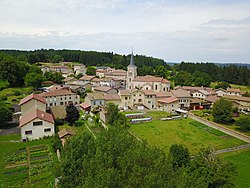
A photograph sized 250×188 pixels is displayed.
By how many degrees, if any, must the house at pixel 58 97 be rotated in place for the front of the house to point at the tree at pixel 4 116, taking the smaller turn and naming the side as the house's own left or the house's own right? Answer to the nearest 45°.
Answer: approximately 45° to the house's own right

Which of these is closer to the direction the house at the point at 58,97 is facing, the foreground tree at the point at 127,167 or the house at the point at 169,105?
the foreground tree

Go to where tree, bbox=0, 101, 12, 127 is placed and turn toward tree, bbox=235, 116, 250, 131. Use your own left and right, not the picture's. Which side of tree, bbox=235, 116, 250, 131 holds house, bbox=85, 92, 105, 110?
left

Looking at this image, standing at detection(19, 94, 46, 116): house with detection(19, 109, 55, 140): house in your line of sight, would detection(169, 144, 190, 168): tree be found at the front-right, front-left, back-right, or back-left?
front-left

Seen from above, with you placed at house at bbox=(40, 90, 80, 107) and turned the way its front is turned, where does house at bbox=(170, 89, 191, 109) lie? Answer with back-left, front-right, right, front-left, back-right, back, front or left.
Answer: left

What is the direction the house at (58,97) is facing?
toward the camera

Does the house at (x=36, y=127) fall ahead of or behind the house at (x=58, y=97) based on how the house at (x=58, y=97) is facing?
ahead

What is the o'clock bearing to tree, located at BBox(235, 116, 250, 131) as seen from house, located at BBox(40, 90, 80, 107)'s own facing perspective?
The tree is roughly at 10 o'clock from the house.

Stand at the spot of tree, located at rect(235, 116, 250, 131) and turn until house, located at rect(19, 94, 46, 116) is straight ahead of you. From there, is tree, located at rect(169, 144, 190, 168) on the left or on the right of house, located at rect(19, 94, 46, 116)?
left

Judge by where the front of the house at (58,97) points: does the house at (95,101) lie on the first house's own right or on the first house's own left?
on the first house's own left

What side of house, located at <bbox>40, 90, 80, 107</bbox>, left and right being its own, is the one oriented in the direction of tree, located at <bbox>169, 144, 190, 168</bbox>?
front

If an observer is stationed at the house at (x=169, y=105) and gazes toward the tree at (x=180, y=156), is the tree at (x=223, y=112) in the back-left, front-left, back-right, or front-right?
front-left

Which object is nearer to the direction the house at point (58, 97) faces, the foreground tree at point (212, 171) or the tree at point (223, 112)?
the foreground tree

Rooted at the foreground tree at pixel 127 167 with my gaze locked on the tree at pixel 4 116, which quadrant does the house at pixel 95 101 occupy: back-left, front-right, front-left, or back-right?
front-right
